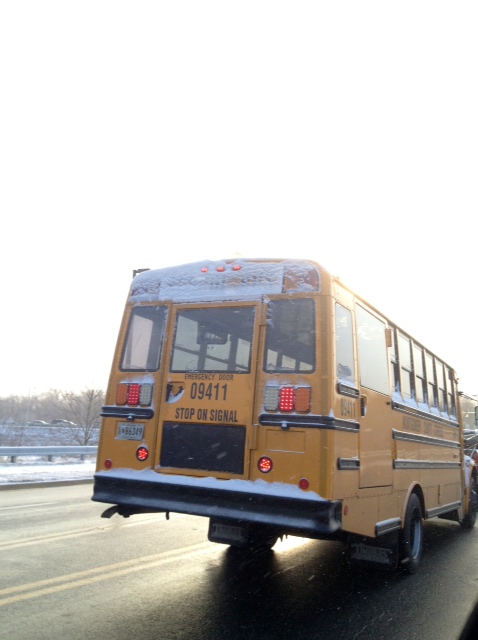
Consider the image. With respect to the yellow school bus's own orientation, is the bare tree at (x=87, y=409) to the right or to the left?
on its left

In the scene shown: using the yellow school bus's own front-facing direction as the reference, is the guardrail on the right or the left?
on its left

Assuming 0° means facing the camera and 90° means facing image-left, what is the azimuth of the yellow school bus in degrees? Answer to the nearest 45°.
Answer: approximately 225°
